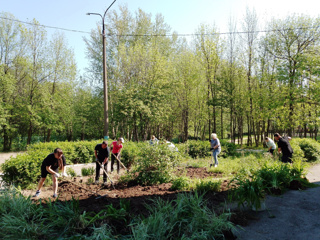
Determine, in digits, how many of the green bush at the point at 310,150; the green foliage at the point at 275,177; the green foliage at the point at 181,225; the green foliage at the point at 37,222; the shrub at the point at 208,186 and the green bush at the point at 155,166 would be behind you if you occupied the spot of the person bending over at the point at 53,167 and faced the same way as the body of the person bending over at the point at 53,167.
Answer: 0

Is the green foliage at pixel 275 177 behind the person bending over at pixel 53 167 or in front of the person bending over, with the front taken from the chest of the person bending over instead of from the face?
in front

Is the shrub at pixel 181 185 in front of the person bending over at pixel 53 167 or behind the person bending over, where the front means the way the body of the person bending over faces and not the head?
in front

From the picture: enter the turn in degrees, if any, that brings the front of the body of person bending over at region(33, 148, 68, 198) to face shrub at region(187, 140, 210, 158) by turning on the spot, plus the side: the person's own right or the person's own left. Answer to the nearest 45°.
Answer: approximately 90° to the person's own left

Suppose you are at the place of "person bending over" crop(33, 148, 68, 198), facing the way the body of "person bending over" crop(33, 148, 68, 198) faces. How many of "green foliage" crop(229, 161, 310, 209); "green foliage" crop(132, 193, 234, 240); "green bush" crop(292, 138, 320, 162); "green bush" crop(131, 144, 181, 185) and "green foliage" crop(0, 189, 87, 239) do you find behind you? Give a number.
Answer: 0

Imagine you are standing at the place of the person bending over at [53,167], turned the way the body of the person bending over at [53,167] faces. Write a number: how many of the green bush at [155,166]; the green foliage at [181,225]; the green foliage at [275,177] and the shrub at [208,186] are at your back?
0

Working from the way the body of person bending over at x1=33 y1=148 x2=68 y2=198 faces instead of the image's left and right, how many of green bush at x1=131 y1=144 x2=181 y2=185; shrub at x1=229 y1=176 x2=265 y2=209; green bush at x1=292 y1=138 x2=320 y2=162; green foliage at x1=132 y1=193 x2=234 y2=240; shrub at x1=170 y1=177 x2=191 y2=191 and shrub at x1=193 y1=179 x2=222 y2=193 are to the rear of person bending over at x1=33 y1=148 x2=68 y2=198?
0

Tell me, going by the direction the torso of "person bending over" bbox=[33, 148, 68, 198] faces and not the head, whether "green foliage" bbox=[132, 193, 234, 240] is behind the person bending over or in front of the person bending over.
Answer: in front

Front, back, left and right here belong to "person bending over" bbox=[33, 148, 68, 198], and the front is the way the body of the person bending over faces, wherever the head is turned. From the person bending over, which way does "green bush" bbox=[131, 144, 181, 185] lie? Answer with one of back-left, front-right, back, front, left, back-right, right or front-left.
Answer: front-left

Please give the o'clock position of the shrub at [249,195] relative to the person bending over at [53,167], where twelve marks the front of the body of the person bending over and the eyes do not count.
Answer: The shrub is roughly at 12 o'clock from the person bending over.

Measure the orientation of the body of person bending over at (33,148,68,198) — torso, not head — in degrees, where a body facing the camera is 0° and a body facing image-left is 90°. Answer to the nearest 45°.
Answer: approximately 315°

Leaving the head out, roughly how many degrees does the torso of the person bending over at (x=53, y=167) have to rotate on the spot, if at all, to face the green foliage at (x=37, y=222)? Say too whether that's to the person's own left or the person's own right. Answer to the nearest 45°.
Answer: approximately 45° to the person's own right

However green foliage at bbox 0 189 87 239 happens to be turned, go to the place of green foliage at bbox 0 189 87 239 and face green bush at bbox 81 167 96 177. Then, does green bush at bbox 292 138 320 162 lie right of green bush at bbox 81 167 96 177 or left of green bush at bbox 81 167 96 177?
right

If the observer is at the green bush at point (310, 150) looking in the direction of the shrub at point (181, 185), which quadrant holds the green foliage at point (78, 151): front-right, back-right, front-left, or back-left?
front-right

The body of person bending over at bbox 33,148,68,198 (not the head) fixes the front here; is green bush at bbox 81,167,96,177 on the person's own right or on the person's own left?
on the person's own left

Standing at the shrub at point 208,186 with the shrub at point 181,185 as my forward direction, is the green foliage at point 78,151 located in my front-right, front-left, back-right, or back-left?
front-right

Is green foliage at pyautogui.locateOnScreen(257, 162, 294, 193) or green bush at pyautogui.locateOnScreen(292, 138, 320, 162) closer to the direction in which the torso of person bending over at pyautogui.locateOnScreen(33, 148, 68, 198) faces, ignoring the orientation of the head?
the green foliage

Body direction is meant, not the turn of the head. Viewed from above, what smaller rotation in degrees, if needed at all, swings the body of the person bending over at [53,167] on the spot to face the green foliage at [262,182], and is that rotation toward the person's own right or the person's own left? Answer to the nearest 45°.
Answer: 0° — they already face it

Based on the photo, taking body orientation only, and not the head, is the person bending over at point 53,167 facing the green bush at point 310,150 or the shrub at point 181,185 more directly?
the shrub
